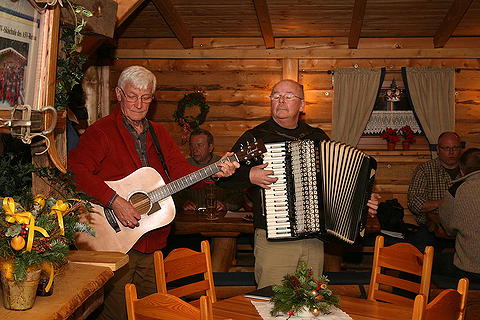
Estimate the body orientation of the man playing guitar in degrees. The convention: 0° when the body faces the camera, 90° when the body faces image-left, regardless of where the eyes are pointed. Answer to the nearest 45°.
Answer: approximately 315°

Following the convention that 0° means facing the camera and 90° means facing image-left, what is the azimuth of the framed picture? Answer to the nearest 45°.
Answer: approximately 315°

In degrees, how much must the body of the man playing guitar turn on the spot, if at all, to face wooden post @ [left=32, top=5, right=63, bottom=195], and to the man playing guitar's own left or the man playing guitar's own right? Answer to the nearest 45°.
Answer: approximately 45° to the man playing guitar's own right

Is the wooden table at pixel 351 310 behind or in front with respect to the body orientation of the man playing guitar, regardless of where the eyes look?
in front

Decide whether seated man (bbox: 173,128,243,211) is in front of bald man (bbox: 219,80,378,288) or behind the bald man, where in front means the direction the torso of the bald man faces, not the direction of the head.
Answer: behind

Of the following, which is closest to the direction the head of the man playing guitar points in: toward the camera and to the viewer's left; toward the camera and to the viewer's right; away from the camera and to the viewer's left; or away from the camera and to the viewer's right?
toward the camera and to the viewer's right

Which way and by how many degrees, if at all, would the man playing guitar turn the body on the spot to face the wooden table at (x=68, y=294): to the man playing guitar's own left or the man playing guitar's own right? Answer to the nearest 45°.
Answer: approximately 45° to the man playing guitar's own right

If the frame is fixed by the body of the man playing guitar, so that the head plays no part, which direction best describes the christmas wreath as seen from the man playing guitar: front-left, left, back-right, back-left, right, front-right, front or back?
back-left
